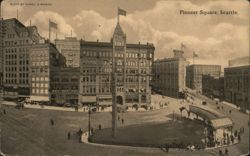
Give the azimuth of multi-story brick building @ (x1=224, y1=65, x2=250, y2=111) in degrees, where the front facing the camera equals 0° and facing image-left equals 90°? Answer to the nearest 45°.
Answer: approximately 45°

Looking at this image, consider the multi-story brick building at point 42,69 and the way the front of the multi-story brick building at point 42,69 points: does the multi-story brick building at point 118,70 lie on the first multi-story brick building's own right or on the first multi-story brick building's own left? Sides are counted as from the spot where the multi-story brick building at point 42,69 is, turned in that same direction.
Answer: on the first multi-story brick building's own left

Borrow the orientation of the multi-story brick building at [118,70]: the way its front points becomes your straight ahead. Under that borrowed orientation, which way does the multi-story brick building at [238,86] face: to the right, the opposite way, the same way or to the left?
to the right

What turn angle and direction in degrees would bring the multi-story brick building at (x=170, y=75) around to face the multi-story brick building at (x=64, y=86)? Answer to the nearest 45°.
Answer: approximately 45° to its right

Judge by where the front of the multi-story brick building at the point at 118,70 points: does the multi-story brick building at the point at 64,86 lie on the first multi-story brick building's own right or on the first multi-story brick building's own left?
on the first multi-story brick building's own right

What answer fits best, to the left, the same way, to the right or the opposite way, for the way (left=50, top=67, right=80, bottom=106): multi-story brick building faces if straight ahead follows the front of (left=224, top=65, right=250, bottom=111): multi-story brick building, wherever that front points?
to the left

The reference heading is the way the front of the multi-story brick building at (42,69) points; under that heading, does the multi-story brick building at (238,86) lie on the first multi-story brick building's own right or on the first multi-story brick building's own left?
on the first multi-story brick building's own left

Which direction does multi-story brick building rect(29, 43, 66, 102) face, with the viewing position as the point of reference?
facing the viewer

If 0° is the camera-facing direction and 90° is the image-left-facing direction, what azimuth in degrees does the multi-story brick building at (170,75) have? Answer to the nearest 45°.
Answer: approximately 45°

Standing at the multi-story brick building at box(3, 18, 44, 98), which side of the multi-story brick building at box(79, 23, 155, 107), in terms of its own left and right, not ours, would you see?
right

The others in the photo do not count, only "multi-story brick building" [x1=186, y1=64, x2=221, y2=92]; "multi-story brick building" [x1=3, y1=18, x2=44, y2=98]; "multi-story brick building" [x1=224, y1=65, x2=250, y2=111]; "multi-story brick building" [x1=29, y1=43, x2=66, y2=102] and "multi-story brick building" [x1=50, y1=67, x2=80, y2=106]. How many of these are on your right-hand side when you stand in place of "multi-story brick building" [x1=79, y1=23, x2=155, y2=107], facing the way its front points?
3

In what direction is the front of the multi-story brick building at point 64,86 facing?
toward the camera

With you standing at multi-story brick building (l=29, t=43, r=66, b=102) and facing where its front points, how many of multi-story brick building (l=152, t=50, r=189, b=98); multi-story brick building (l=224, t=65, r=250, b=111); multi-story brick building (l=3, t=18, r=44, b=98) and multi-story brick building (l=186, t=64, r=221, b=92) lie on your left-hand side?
3

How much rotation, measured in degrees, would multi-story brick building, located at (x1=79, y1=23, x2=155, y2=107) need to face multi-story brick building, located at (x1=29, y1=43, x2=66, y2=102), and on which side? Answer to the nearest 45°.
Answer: approximately 90° to its right

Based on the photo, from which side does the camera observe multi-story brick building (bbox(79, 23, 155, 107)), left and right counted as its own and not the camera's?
front

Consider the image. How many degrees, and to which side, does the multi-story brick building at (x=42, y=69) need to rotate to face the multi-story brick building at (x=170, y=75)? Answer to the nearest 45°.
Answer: approximately 90° to its left
